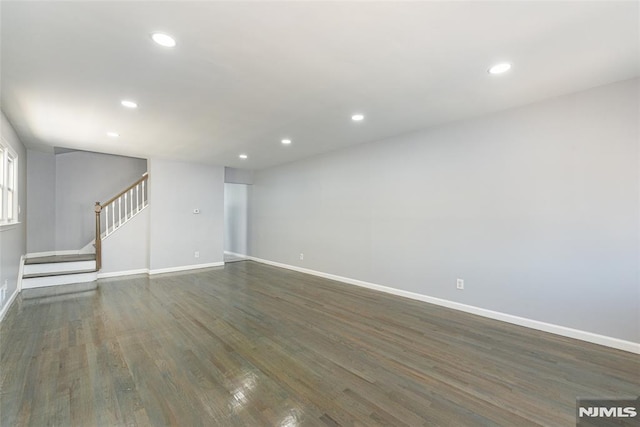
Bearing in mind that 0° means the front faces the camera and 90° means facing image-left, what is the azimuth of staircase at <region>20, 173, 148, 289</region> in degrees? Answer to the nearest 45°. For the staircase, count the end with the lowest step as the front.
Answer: approximately 0°
